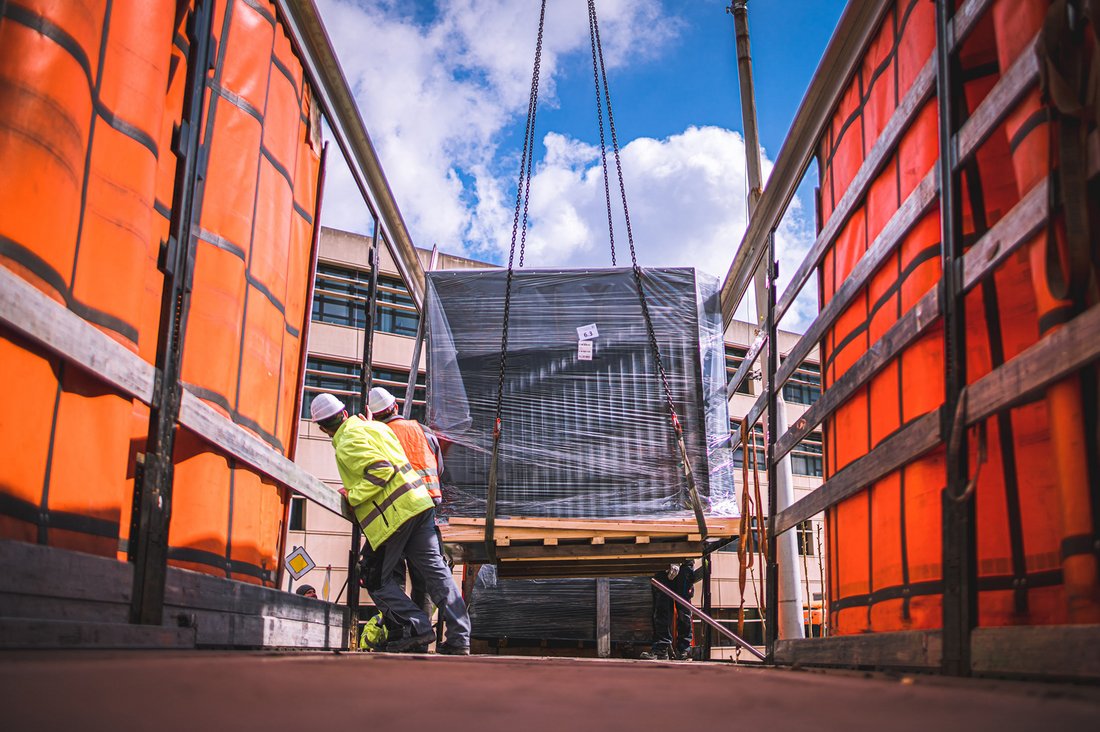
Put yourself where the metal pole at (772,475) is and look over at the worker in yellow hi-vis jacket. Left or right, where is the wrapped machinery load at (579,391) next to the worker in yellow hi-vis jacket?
right

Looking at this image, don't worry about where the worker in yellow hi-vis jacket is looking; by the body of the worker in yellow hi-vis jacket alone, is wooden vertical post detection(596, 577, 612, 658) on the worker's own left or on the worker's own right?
on the worker's own right
